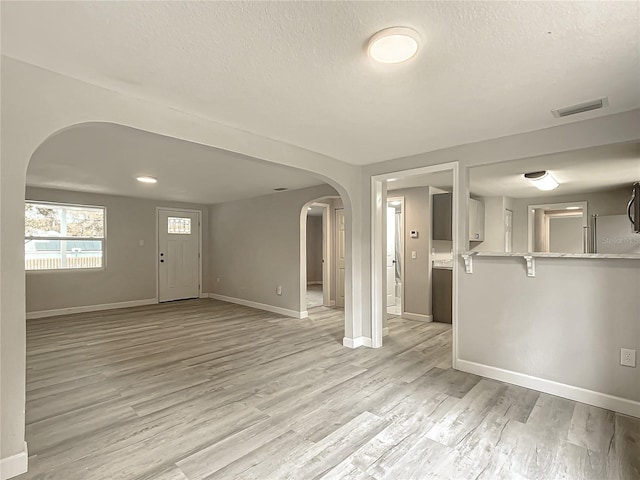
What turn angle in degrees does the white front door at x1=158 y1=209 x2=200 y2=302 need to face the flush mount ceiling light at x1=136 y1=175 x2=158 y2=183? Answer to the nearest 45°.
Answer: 0° — it already faces it

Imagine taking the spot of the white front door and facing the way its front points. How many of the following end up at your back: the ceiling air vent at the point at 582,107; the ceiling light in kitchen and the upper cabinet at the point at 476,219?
0

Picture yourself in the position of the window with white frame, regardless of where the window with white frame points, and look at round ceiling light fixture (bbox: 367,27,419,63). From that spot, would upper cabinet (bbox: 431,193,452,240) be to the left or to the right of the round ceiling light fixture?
left

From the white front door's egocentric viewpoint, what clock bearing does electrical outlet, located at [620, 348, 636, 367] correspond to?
The electrical outlet is roughly at 11 o'clock from the white front door.

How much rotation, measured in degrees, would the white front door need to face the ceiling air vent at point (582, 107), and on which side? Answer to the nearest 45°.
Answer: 0° — it already faces it

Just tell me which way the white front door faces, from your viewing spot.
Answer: facing the viewer

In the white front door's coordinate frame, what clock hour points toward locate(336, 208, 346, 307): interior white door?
The interior white door is roughly at 10 o'clock from the white front door.

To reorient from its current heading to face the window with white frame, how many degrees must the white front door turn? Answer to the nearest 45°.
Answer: approximately 45° to its right

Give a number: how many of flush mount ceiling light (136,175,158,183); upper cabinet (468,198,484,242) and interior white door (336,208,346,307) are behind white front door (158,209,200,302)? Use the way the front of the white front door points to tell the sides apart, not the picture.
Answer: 0

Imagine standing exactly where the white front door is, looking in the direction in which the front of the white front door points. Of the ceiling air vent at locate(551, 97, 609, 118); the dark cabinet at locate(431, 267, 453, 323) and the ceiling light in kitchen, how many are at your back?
0

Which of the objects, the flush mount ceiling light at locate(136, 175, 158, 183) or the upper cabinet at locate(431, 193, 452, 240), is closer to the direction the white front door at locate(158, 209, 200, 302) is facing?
the flush mount ceiling light

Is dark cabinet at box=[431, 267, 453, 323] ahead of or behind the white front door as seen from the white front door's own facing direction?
ahead

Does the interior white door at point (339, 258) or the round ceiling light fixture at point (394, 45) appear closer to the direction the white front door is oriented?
the round ceiling light fixture

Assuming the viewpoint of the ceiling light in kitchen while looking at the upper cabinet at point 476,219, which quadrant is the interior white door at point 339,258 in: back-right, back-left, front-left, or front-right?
front-left

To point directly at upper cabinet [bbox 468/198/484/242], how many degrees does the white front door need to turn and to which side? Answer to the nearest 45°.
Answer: approximately 45° to its left

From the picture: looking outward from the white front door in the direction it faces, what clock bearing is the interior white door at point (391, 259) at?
The interior white door is roughly at 10 o'clock from the white front door.

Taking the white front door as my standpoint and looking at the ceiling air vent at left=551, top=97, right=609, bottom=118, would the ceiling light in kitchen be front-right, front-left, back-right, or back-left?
front-left

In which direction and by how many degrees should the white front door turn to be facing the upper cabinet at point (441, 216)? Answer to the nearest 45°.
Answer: approximately 45° to its left
